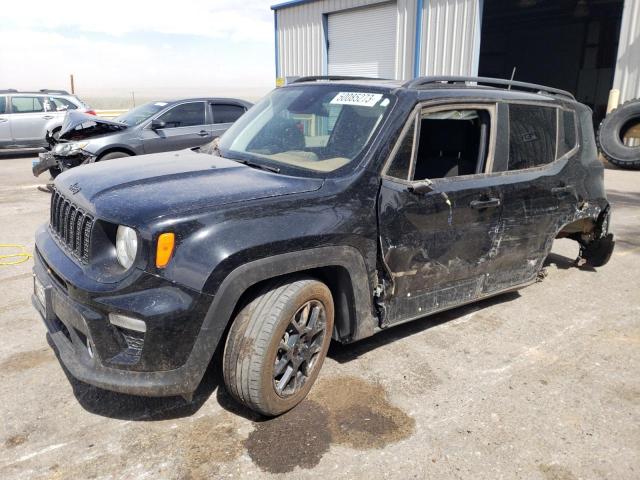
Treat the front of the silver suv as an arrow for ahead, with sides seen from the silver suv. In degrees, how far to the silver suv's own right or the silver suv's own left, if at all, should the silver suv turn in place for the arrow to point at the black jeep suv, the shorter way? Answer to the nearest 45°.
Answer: approximately 90° to the silver suv's own left

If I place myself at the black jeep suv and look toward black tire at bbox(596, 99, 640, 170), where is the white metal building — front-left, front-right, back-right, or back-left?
front-left

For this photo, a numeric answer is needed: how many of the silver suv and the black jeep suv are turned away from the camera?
0

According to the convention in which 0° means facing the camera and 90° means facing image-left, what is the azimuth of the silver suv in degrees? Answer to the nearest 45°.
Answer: approximately 90°

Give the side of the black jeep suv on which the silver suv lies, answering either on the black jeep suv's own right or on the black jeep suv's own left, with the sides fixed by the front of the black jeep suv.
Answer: on the black jeep suv's own right

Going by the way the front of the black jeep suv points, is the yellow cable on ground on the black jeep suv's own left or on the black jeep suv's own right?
on the black jeep suv's own right

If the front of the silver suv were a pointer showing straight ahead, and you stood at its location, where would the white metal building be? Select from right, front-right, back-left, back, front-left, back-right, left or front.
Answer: back

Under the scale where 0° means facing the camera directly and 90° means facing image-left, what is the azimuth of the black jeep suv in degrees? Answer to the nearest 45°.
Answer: approximately 45°

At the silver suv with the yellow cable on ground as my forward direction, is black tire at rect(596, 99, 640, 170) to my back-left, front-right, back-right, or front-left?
front-left

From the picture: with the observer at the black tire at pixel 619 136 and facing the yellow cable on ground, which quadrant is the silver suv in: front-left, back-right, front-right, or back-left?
front-right

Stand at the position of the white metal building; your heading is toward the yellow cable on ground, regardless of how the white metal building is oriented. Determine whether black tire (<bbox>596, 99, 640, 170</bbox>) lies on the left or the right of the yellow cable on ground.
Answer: left

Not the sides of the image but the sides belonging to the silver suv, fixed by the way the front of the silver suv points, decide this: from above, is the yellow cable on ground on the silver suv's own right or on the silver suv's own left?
on the silver suv's own left
